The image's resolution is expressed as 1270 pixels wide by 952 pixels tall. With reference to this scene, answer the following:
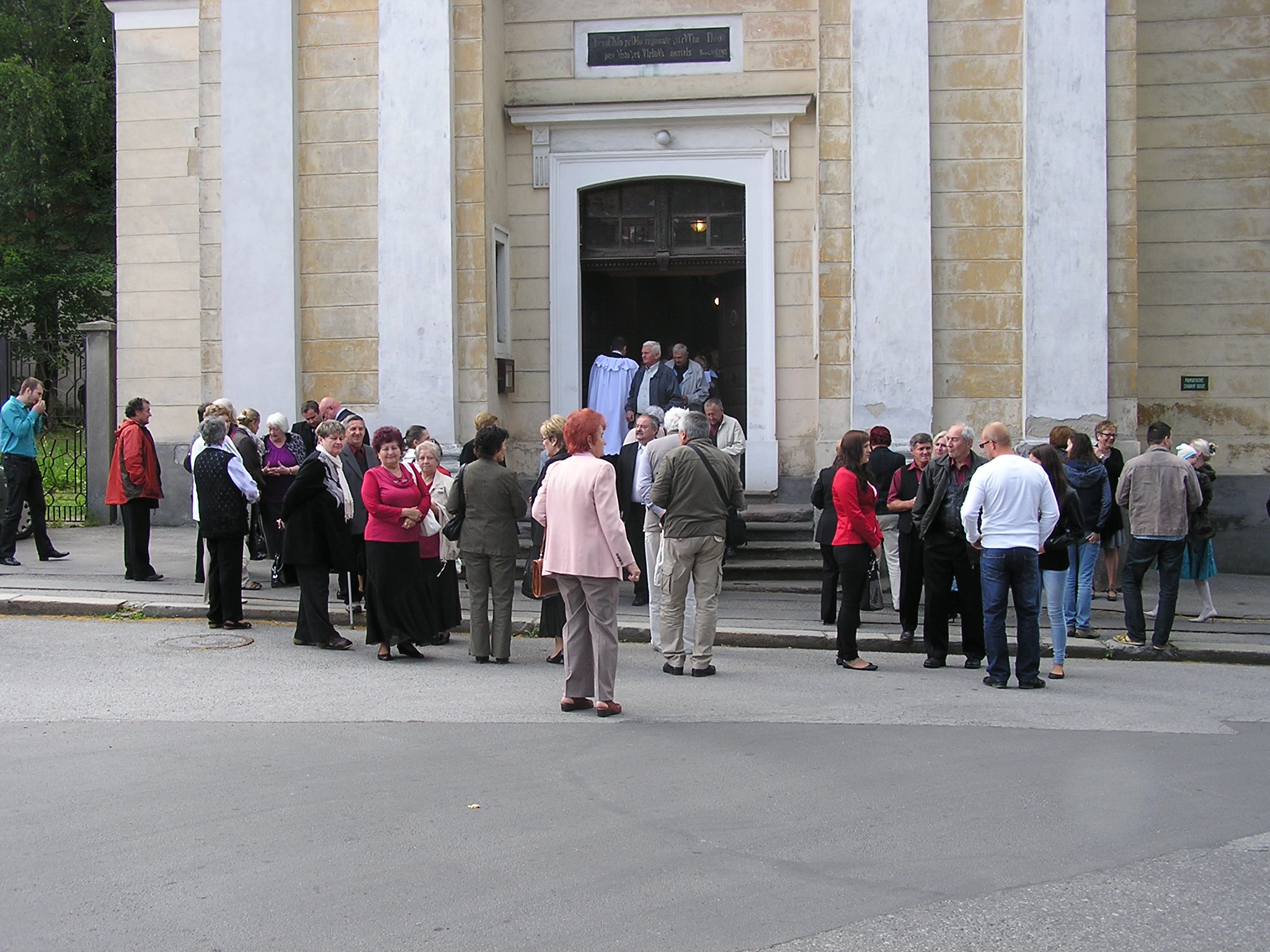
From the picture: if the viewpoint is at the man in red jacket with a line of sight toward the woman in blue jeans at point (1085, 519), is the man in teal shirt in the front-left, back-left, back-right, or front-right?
back-left

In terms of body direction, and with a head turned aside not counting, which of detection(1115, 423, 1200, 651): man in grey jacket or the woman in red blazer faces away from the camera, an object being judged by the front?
the man in grey jacket

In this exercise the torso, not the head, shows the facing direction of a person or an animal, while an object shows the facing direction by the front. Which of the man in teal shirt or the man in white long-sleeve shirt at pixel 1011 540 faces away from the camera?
the man in white long-sleeve shirt

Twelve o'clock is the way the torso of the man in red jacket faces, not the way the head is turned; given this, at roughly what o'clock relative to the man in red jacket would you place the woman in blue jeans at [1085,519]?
The woman in blue jeans is roughly at 1 o'clock from the man in red jacket.

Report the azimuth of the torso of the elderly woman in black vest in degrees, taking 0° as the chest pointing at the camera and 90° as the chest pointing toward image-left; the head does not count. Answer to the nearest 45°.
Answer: approximately 225°

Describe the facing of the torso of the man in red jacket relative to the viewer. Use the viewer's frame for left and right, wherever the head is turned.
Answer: facing to the right of the viewer

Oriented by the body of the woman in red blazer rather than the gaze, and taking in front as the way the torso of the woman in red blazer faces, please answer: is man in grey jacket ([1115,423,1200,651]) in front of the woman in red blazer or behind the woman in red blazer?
in front

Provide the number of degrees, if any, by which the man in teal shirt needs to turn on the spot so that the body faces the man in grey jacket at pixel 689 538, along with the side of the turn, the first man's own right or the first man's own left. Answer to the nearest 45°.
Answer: approximately 45° to the first man's own right

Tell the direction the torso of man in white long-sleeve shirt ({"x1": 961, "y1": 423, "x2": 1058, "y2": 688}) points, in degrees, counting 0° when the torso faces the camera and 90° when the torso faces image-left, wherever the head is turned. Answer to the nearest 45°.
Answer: approximately 180°

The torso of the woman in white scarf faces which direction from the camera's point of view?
to the viewer's right

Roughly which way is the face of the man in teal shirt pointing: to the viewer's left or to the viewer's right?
to the viewer's right

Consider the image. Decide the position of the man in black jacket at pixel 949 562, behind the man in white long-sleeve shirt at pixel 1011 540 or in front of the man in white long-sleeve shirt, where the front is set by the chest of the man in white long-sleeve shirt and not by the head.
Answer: in front
